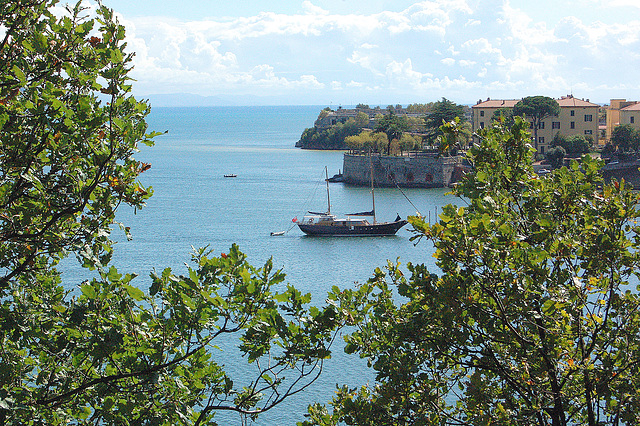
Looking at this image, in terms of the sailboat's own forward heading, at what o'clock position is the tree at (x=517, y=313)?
The tree is roughly at 3 o'clock from the sailboat.

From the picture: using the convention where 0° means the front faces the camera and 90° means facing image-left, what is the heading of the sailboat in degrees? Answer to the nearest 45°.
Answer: approximately 270°

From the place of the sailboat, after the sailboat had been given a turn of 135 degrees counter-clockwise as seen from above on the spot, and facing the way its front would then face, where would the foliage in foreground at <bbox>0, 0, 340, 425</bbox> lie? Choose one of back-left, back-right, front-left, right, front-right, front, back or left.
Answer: back-left
